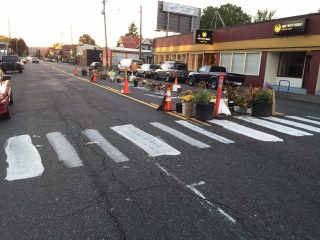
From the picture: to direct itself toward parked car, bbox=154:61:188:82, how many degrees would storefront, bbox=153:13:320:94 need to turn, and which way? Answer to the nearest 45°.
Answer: approximately 45° to its right

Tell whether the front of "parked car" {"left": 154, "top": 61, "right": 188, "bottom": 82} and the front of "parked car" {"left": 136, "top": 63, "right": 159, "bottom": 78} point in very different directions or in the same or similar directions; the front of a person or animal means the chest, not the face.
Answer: same or similar directions

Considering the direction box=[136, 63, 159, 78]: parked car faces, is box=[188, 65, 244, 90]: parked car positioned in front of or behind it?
behind

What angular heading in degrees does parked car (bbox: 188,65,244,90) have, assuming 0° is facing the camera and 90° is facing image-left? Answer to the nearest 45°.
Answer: approximately 135°

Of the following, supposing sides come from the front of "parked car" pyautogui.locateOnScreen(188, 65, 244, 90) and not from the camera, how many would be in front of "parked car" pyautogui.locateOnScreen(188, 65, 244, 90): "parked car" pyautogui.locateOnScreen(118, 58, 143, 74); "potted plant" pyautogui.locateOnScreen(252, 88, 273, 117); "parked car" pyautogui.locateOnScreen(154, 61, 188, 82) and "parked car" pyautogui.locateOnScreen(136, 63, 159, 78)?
3

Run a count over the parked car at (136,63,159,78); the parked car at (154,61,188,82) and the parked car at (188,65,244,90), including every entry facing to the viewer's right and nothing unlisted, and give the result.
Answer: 0

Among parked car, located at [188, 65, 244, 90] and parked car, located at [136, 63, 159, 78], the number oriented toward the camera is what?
0

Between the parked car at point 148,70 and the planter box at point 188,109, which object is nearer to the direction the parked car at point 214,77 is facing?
the parked car

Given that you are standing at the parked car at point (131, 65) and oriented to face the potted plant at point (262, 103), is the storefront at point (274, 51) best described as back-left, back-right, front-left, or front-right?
front-left

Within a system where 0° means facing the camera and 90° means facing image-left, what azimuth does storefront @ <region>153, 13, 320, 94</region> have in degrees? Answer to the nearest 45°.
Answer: approximately 45°

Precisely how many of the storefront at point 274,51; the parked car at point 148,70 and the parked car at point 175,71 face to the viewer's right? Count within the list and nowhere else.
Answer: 0

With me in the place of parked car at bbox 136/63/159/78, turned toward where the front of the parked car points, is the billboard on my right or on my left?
on my right

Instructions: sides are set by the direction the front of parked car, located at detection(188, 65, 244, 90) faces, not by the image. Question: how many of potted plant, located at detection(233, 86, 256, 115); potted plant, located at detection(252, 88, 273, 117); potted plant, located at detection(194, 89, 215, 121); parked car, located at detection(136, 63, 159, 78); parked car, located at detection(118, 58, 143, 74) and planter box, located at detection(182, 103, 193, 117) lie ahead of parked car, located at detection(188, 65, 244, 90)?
2

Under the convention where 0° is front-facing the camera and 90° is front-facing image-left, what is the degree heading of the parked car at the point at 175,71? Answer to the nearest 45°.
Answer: approximately 135°

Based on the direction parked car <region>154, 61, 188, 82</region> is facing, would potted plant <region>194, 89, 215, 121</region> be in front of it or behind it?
behind
